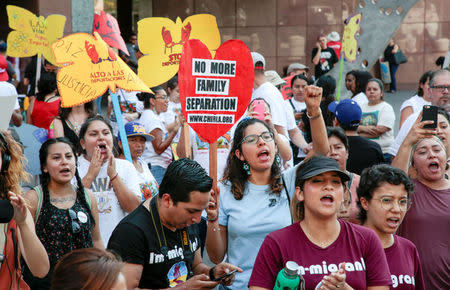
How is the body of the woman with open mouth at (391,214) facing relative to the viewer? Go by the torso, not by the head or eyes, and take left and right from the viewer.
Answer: facing the viewer and to the right of the viewer

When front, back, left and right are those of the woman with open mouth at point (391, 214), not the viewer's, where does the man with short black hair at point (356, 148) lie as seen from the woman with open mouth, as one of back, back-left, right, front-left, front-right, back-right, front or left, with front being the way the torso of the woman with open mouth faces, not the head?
back-left

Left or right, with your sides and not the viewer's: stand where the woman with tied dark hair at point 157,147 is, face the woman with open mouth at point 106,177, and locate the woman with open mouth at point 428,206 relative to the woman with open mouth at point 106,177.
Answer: left

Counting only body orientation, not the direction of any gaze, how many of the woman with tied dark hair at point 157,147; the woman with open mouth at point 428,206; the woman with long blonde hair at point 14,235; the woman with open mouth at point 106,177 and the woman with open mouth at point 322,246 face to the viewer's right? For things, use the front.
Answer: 1

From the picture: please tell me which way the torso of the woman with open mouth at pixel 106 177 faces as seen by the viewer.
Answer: toward the camera

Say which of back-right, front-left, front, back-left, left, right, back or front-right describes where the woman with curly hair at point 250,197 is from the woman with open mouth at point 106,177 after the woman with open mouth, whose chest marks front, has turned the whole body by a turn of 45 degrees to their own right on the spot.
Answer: left

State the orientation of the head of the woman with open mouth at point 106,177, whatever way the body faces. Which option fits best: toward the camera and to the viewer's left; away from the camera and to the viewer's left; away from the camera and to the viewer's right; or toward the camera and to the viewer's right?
toward the camera and to the viewer's right

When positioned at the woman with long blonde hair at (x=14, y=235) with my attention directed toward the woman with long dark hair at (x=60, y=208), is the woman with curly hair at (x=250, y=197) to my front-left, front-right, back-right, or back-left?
front-right

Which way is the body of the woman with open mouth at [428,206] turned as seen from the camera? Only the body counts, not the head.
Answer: toward the camera

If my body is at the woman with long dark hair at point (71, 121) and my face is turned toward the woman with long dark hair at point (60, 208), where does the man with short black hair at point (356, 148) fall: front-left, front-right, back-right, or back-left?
front-left

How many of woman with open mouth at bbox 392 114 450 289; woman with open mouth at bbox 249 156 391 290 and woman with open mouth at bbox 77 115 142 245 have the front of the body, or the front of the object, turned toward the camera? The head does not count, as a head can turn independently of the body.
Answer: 3

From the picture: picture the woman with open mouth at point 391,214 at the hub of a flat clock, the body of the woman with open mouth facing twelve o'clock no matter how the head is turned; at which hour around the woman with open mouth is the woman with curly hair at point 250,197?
The woman with curly hair is roughly at 4 o'clock from the woman with open mouth.

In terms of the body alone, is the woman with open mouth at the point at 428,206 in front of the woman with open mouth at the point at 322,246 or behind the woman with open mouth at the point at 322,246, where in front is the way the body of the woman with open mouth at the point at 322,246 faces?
behind
